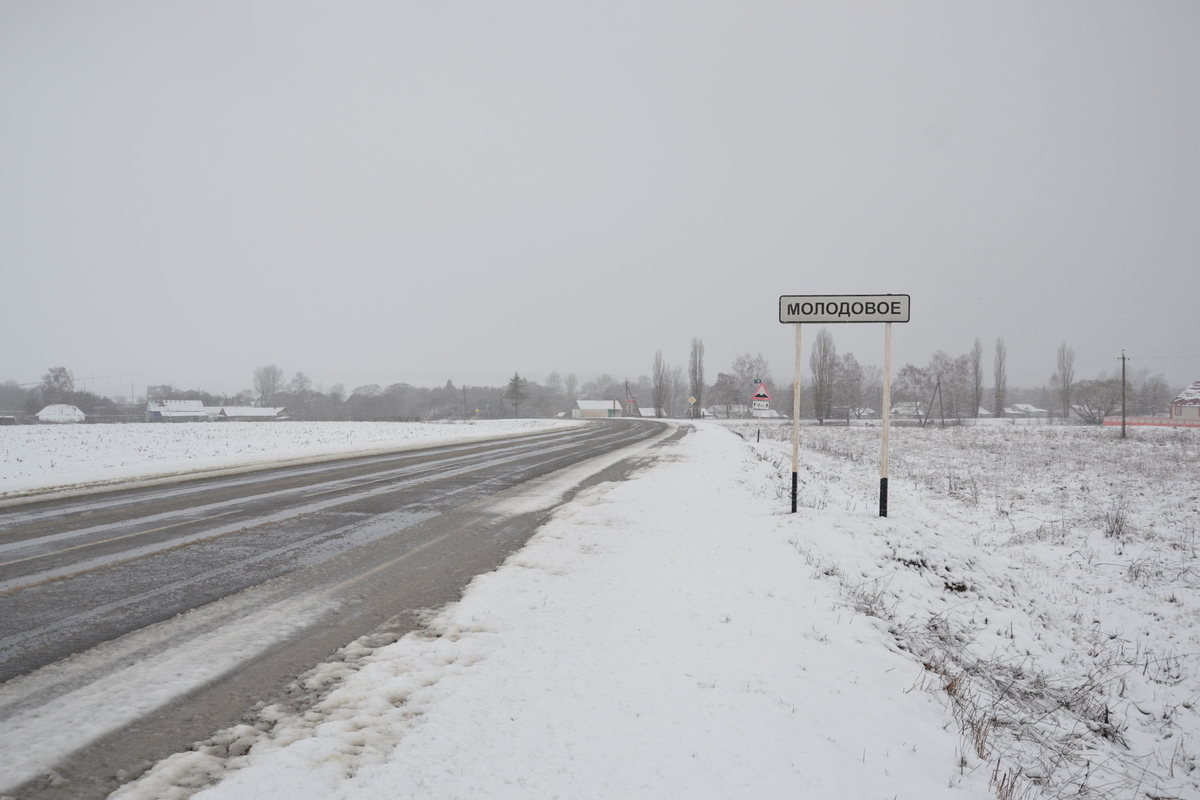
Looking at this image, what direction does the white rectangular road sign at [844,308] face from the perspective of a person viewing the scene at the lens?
facing the viewer
